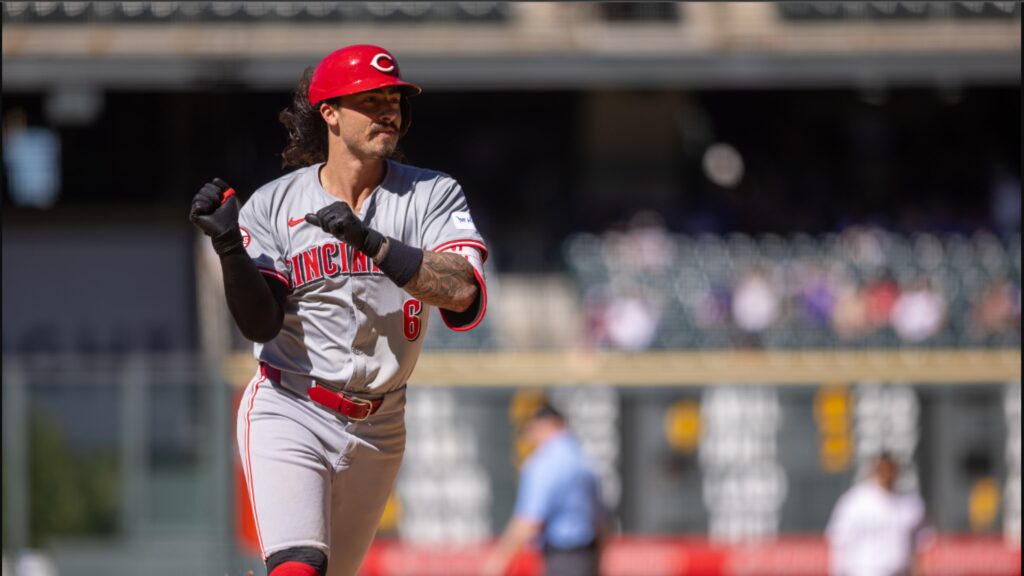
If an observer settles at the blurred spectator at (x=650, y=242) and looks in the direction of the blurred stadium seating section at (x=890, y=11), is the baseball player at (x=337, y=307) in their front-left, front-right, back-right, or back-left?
back-right

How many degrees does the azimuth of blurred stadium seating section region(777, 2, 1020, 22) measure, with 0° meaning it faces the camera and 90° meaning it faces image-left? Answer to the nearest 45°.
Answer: approximately 0°

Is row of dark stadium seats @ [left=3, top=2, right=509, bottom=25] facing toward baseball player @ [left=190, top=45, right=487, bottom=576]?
yes

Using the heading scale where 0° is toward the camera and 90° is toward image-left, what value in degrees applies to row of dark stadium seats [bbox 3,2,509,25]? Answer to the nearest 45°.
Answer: approximately 0°

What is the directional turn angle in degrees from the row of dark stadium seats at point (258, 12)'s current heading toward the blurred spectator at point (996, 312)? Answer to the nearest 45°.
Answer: approximately 45° to its left

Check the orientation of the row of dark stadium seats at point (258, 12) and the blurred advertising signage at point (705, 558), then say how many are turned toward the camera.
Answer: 2

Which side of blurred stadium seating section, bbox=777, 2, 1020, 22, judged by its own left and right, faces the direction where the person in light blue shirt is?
front

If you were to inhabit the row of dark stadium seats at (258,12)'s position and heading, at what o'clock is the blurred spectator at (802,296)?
The blurred spectator is roughly at 10 o'clock from the row of dark stadium seats.
